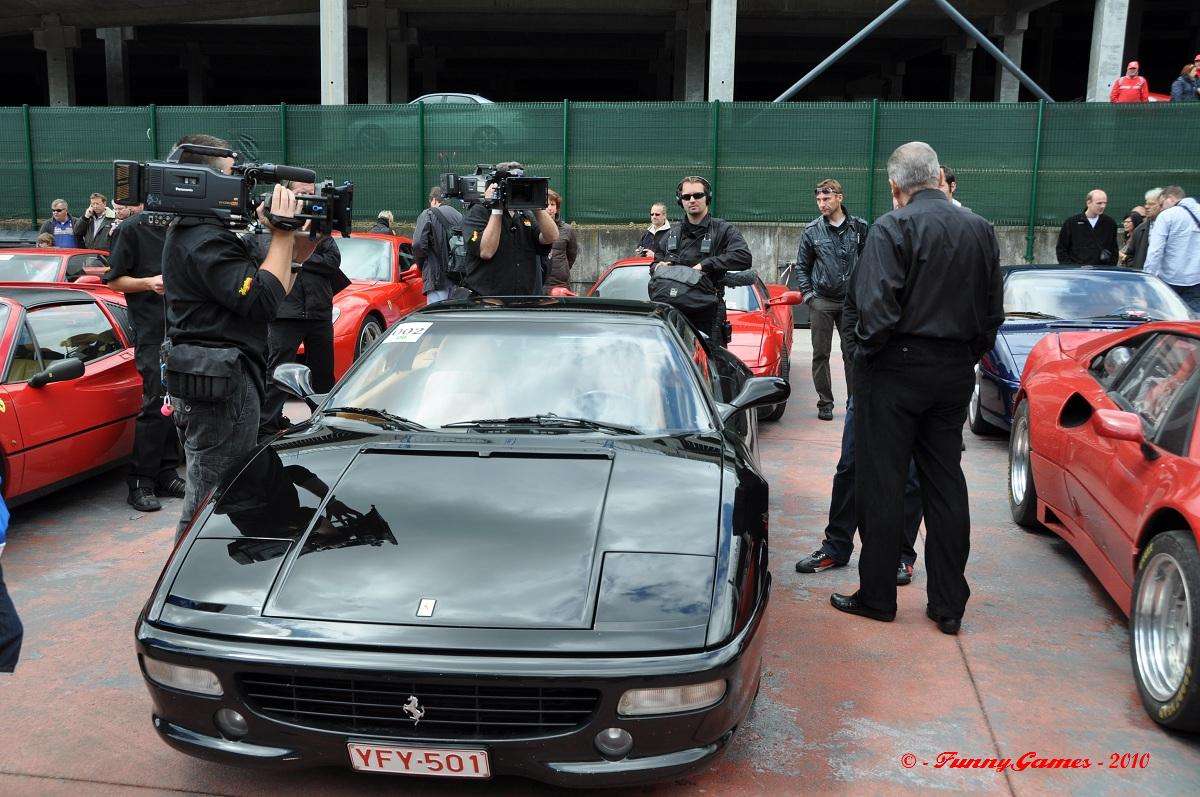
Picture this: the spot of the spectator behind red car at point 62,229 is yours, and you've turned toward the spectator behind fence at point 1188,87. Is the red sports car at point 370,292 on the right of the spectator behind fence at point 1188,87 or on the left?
right

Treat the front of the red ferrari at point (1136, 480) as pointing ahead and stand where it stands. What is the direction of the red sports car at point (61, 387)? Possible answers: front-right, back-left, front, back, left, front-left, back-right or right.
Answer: back-right

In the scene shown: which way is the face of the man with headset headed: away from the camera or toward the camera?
toward the camera

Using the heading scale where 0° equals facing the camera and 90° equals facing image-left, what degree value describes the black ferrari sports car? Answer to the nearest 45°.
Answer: approximately 0°

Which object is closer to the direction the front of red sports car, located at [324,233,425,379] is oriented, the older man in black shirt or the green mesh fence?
the older man in black shirt

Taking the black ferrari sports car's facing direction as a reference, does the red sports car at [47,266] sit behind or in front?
behind

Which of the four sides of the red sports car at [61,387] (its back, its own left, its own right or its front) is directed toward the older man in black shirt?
left

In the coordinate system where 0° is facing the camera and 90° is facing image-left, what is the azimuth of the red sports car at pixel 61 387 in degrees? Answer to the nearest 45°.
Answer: approximately 45°

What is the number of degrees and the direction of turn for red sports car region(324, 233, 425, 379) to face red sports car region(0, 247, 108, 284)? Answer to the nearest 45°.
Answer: approximately 45° to its right

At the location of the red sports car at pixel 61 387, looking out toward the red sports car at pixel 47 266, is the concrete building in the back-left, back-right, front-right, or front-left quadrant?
front-right

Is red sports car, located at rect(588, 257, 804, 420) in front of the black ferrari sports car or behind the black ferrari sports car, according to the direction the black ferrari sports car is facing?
behind

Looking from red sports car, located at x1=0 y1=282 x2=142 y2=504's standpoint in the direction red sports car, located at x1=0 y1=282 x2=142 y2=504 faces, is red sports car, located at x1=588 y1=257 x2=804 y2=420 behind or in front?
behind

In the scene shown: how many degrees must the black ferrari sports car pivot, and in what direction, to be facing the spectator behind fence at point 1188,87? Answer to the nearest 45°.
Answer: approximately 135° to its left

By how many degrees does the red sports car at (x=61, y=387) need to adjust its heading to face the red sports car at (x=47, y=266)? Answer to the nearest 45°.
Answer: approximately 135° to its right
